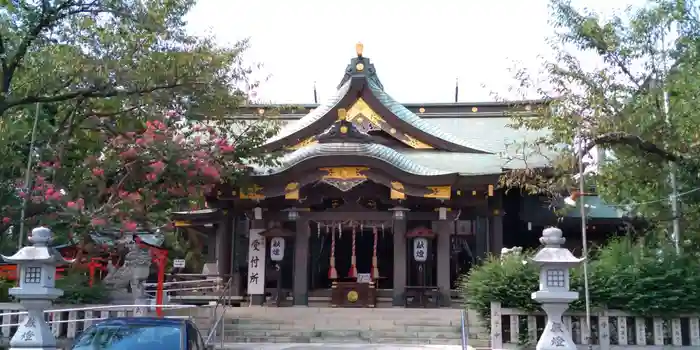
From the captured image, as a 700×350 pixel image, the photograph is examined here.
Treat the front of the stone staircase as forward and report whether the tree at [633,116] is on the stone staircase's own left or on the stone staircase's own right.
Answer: on the stone staircase's own left

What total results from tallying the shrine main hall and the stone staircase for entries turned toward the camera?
2

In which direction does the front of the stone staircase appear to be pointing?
toward the camera

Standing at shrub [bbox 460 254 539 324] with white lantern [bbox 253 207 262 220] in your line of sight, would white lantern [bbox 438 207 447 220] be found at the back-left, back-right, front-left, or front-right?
front-right

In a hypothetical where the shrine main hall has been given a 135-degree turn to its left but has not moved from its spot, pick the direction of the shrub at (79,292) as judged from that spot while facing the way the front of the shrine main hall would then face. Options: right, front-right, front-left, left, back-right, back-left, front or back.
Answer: back

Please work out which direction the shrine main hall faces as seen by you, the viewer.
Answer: facing the viewer

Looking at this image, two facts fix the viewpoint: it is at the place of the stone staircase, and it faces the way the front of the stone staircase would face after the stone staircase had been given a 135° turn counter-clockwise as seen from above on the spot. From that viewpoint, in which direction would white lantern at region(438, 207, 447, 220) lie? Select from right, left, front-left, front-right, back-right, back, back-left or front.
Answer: front

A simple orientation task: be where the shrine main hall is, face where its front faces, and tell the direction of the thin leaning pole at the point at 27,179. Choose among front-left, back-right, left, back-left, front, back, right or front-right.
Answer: front-right

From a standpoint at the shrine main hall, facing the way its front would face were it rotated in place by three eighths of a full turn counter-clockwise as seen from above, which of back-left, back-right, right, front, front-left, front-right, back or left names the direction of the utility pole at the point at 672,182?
right

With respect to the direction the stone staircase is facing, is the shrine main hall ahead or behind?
behind

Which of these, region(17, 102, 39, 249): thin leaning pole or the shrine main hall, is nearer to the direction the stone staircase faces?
the thin leaning pole

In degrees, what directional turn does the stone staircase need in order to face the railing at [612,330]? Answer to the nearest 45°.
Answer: approximately 45° to its left

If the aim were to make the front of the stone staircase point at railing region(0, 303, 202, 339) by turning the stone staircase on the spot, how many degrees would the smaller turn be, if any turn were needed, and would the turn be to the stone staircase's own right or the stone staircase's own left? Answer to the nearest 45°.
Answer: approximately 45° to the stone staircase's own right

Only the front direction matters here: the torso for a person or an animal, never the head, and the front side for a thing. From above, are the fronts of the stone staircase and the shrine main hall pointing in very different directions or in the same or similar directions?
same or similar directions
